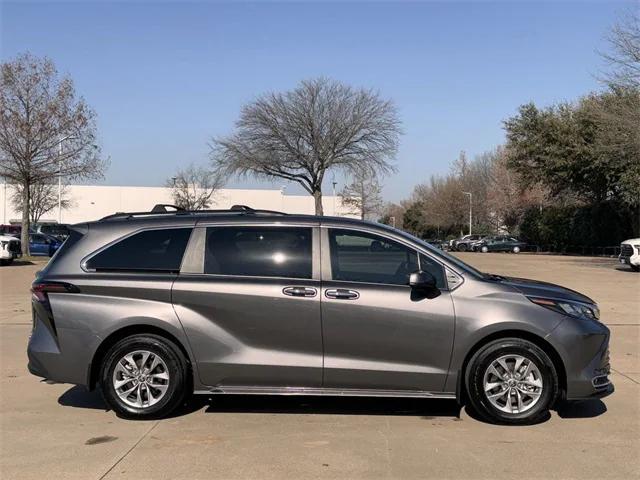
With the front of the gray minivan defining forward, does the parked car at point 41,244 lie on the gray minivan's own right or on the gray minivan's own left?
on the gray minivan's own left

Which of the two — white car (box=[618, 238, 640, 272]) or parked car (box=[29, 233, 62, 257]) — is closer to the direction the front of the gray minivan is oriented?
the white car

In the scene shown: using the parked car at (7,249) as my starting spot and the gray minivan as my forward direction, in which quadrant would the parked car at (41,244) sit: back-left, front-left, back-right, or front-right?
back-left

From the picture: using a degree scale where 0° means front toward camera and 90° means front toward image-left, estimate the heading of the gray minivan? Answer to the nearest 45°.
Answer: approximately 270°

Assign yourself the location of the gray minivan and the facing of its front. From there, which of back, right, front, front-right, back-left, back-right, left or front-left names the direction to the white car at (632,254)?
front-left

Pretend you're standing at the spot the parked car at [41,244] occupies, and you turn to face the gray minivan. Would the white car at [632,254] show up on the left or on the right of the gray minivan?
left

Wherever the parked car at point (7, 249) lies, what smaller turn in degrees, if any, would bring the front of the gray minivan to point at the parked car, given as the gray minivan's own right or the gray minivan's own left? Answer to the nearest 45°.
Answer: approximately 135° to the gray minivan's own left

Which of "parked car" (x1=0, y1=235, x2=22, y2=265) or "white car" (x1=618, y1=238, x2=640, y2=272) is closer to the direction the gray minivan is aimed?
the white car
